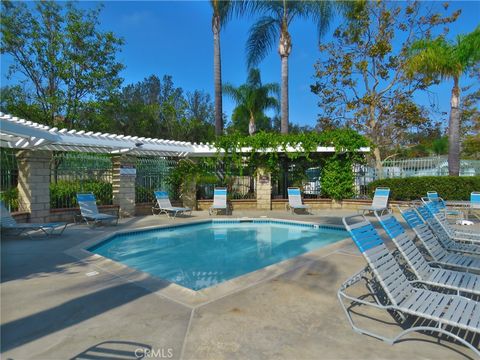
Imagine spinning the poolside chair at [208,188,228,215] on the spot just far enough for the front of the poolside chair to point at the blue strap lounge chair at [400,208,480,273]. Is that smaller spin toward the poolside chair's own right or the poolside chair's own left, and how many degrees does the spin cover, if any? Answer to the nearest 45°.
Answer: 0° — it already faces it

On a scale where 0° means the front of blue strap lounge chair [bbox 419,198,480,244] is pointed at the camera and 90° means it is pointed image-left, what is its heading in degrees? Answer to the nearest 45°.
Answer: approximately 270°

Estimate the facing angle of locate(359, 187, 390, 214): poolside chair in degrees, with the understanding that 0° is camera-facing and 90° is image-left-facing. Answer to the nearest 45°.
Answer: approximately 45°

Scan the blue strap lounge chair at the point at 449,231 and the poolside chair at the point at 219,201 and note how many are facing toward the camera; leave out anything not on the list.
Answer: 1

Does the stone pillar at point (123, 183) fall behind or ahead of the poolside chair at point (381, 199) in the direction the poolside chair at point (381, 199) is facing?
ahead

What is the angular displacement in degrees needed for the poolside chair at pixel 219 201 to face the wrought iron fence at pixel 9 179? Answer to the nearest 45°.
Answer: approximately 45° to its right

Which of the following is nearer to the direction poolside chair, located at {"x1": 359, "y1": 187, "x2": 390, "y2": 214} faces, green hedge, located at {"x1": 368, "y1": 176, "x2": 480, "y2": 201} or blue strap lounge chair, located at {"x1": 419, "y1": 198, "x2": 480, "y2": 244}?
the blue strap lounge chair

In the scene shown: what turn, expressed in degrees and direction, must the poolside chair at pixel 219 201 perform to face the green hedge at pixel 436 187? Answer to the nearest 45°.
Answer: approximately 90° to its left

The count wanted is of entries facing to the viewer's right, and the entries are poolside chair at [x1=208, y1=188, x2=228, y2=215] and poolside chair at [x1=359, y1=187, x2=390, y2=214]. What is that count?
0

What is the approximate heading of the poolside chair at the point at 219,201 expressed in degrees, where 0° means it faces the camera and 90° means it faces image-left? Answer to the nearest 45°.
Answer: approximately 0°
